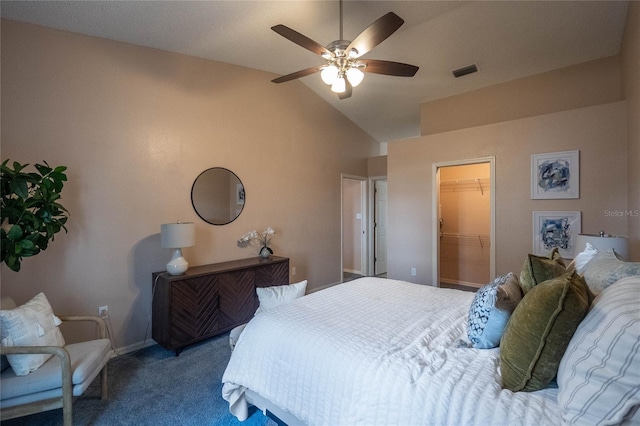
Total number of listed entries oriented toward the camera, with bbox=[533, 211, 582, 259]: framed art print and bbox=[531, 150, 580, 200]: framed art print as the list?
2

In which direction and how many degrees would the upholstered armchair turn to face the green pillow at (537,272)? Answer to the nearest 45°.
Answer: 0° — it already faces it

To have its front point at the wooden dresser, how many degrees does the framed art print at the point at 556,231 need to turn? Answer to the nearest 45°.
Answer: approximately 45° to its right

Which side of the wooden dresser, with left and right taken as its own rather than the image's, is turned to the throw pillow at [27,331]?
right

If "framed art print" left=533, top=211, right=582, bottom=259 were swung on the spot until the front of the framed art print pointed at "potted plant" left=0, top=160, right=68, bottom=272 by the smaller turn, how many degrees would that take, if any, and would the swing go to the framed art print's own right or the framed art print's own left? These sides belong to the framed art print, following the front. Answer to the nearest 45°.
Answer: approximately 45° to the framed art print's own right

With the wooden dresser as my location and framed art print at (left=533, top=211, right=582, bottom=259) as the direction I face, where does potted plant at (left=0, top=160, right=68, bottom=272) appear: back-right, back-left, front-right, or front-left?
back-right

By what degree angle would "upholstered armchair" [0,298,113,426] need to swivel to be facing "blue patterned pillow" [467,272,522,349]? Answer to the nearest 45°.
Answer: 0° — it already faces it

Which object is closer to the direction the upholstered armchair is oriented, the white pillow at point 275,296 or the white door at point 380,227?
the white pillow

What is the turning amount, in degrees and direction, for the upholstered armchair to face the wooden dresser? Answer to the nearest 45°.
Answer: approximately 90° to its left

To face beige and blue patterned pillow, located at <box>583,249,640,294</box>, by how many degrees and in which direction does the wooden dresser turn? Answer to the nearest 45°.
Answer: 0° — it already faces it

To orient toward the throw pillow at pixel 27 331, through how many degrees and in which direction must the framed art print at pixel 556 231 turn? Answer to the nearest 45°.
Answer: approximately 45° to its right

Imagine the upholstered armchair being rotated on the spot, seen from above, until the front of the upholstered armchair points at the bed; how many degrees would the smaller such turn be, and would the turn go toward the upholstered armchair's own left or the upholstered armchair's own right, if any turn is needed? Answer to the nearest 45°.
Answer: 0° — it already faces it

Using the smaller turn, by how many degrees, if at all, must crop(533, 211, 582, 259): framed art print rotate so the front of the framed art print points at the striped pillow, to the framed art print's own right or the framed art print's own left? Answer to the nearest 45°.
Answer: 0° — it already faces it

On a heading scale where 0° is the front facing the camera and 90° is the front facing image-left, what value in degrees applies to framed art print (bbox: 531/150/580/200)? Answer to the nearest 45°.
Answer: approximately 0°
